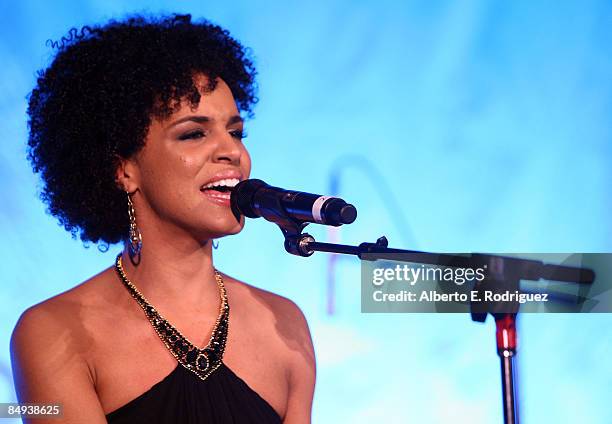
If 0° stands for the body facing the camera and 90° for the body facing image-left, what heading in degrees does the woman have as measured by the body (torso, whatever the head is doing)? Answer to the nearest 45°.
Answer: approximately 315°

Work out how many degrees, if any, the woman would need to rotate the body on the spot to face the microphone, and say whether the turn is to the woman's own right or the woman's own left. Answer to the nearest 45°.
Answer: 0° — they already face it
